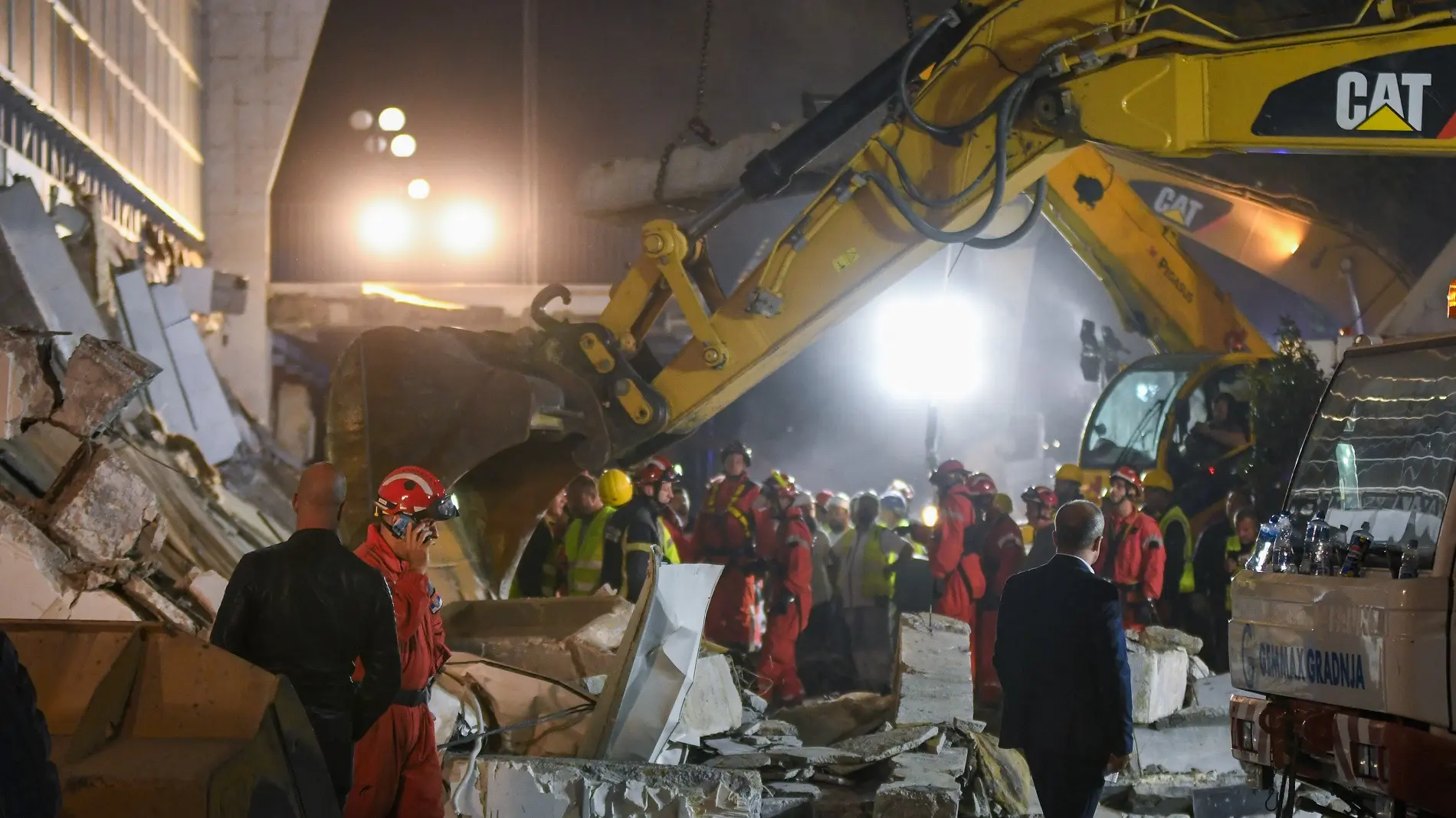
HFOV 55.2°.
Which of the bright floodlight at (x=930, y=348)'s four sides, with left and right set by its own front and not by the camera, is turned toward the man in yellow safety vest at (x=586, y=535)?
front

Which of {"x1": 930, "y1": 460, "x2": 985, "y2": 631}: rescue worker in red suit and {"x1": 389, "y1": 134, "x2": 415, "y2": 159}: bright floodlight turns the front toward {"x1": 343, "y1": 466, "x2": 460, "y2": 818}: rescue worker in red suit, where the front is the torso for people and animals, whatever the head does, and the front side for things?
the bright floodlight

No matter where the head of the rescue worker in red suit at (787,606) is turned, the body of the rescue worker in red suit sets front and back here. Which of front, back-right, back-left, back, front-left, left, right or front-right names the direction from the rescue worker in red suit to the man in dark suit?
left

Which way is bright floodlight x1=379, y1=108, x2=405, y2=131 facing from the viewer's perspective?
toward the camera

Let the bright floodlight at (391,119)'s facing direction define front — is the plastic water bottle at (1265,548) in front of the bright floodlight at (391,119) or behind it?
in front

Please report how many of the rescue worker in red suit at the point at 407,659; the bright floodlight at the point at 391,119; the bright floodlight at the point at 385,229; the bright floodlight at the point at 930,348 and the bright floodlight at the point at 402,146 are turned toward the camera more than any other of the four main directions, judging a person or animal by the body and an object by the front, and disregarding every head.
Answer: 4

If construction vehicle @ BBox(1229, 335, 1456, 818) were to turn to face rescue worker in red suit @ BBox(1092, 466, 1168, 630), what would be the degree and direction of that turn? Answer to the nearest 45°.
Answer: approximately 135° to its right

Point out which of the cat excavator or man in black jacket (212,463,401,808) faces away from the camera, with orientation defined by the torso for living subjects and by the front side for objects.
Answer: the man in black jacket

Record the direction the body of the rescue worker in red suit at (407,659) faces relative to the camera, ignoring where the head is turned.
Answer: to the viewer's right

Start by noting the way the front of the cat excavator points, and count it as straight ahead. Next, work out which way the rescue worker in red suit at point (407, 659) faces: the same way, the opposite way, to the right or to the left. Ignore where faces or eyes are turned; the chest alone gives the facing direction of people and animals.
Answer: the opposite way

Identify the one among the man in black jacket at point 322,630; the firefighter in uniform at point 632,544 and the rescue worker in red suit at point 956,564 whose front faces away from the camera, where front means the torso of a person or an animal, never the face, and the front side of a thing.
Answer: the man in black jacket

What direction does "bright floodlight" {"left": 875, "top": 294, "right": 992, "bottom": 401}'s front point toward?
toward the camera

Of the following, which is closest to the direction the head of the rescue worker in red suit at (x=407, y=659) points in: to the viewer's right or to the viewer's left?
to the viewer's right
